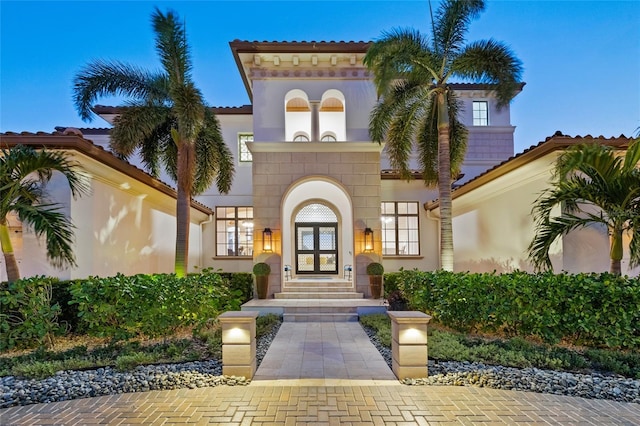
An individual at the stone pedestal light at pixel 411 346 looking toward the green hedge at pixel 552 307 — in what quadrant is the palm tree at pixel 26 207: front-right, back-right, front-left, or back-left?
back-left

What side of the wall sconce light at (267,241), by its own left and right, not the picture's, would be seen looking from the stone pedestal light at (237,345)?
front

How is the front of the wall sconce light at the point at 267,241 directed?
toward the camera

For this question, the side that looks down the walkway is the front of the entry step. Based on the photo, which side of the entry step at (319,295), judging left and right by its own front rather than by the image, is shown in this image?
front

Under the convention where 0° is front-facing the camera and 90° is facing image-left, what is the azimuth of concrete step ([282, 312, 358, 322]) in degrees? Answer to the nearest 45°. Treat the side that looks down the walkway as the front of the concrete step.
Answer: approximately 0°

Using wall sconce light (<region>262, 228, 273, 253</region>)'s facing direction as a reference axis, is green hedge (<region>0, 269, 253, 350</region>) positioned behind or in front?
in front
